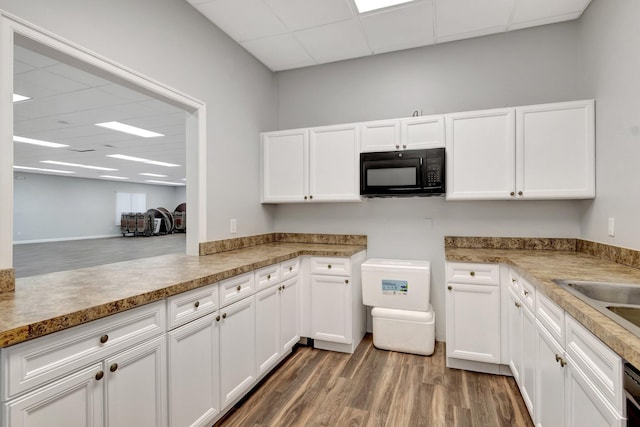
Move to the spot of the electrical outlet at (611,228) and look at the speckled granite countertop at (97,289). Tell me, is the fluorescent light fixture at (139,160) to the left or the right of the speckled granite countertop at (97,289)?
right

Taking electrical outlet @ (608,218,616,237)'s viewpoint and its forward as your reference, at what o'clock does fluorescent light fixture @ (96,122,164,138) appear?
The fluorescent light fixture is roughly at 1 o'clock from the electrical outlet.

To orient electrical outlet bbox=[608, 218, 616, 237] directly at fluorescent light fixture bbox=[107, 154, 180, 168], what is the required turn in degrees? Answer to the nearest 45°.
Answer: approximately 45° to its right

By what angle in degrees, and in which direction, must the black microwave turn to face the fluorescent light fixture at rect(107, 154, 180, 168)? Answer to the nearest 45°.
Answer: approximately 135° to its right

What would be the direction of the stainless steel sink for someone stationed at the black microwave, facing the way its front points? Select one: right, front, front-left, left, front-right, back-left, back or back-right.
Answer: front-left

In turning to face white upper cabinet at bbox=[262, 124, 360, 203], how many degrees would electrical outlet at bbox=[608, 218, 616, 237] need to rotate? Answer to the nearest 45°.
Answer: approximately 45° to its right

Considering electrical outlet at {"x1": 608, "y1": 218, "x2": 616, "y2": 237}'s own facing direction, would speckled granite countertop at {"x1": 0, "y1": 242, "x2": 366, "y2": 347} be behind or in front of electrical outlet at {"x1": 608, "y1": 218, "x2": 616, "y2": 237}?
in front

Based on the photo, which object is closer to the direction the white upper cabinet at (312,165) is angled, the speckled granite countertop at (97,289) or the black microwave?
the speckled granite countertop

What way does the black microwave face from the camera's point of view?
toward the camera

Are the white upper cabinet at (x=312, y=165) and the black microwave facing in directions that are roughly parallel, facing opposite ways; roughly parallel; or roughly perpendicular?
roughly parallel

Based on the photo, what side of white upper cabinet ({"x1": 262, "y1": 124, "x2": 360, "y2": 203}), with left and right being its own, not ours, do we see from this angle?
front

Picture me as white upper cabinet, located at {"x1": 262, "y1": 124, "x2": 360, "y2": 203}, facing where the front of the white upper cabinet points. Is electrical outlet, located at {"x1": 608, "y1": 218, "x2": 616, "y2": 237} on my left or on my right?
on my left

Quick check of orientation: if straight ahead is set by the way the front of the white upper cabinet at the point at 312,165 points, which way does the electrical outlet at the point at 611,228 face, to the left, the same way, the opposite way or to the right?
to the right

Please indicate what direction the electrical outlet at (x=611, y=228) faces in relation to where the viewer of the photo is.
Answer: facing the viewer and to the left of the viewer

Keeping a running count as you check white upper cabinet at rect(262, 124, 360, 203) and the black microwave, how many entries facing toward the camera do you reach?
2

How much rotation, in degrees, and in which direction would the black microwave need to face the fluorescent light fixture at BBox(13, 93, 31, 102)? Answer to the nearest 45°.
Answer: approximately 90° to its right
